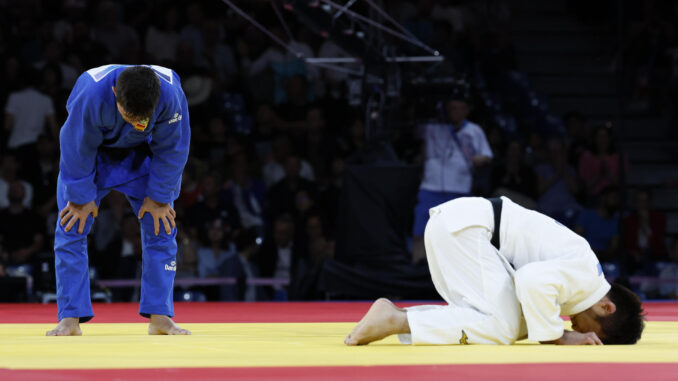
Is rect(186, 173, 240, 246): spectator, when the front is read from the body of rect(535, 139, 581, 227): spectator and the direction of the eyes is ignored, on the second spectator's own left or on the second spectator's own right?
on the second spectator's own right

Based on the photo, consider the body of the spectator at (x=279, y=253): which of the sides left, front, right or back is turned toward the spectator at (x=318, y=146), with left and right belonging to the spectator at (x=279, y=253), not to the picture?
back

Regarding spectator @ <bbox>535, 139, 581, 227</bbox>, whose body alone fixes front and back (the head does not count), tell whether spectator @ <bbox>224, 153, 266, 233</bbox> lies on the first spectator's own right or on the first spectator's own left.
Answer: on the first spectator's own right

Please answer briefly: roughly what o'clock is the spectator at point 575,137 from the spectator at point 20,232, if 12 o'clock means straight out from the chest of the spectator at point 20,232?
the spectator at point 575,137 is roughly at 9 o'clock from the spectator at point 20,232.

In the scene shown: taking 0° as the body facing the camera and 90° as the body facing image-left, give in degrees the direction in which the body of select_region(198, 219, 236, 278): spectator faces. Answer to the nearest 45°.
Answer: approximately 0°

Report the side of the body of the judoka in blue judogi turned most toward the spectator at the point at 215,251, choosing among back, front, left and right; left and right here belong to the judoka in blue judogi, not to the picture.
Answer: back
